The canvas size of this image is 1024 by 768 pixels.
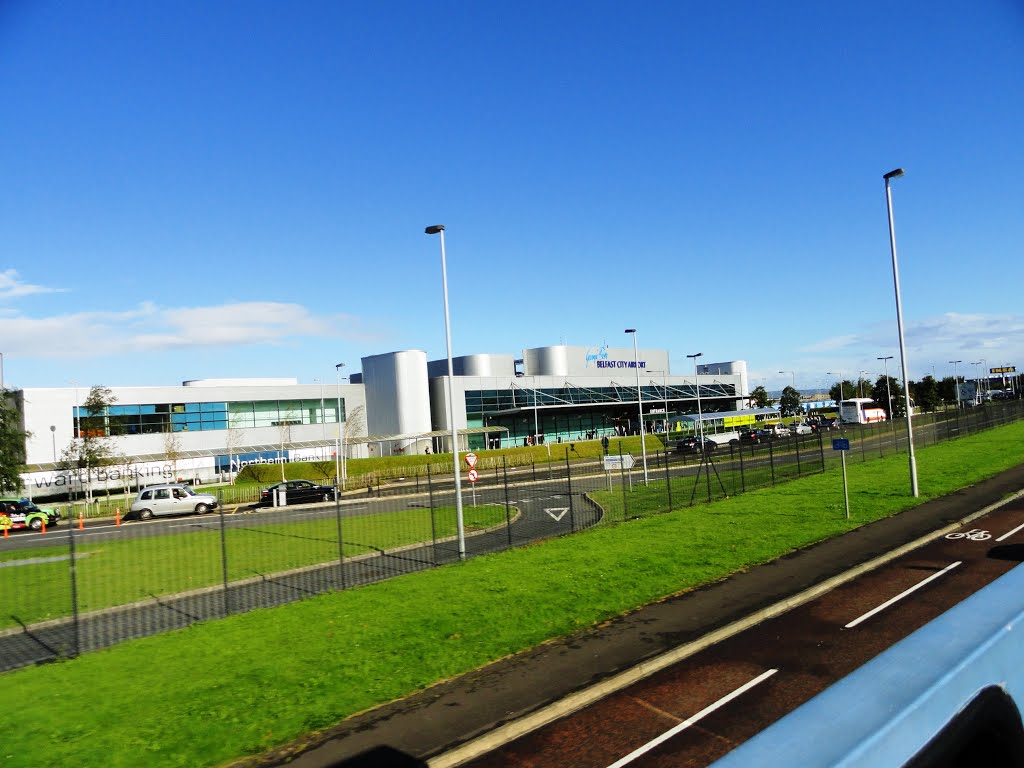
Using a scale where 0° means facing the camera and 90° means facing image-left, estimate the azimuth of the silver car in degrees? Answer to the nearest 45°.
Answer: approximately 270°

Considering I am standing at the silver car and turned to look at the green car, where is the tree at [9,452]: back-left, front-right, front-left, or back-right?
front-right

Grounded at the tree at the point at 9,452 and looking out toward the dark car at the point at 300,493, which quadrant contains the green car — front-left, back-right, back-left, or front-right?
front-right

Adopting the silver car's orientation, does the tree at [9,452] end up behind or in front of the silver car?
behind

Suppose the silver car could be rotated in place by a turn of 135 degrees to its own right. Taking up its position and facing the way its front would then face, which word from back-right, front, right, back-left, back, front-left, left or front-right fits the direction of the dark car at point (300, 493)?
back-left

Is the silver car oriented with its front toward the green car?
no

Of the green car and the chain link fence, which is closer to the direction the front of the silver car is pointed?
the chain link fence
